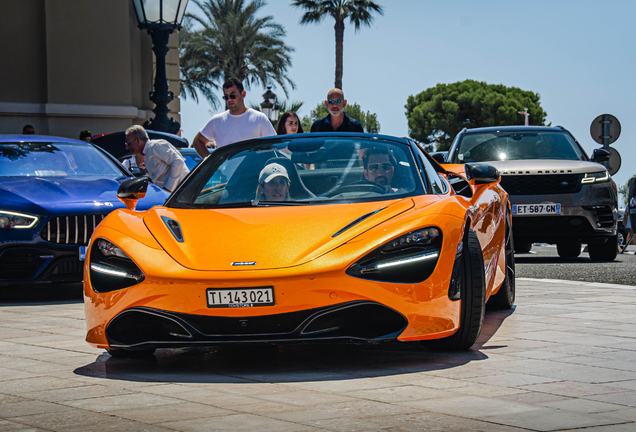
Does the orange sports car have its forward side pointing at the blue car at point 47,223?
no

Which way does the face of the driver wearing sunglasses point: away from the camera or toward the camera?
toward the camera

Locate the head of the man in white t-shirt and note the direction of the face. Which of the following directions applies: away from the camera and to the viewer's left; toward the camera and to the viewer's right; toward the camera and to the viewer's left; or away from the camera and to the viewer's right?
toward the camera and to the viewer's left

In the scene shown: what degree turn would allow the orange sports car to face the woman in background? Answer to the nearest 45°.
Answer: approximately 135° to its right

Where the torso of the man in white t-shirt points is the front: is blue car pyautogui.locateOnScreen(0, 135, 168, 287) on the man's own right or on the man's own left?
on the man's own right

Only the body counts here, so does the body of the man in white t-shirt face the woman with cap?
yes

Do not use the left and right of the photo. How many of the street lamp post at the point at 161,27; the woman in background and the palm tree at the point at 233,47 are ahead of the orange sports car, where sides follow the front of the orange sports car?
0

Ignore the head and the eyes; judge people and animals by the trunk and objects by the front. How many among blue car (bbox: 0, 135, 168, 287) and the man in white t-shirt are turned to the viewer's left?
0

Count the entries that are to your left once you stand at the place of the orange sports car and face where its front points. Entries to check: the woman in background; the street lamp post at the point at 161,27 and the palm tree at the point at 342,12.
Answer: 0

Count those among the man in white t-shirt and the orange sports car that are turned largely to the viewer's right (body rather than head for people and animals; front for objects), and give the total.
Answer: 0

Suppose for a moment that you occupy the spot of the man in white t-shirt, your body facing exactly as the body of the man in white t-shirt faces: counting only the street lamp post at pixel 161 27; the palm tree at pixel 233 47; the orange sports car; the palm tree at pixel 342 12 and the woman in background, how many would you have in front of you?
1

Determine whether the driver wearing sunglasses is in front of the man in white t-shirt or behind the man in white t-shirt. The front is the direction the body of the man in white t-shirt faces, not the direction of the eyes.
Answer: in front

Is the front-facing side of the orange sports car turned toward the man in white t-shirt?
no

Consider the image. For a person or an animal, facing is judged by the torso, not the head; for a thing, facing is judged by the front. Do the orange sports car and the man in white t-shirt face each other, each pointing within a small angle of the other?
no

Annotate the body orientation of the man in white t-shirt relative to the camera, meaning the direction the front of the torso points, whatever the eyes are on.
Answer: toward the camera

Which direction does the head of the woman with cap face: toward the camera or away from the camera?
toward the camera

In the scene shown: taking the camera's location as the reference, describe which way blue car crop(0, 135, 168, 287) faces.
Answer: facing the viewer and to the right of the viewer

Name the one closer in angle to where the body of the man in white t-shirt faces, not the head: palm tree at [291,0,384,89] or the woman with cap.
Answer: the woman with cap

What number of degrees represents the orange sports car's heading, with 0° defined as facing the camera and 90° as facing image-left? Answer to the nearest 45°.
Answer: approximately 45°

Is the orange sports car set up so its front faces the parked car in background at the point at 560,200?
no
